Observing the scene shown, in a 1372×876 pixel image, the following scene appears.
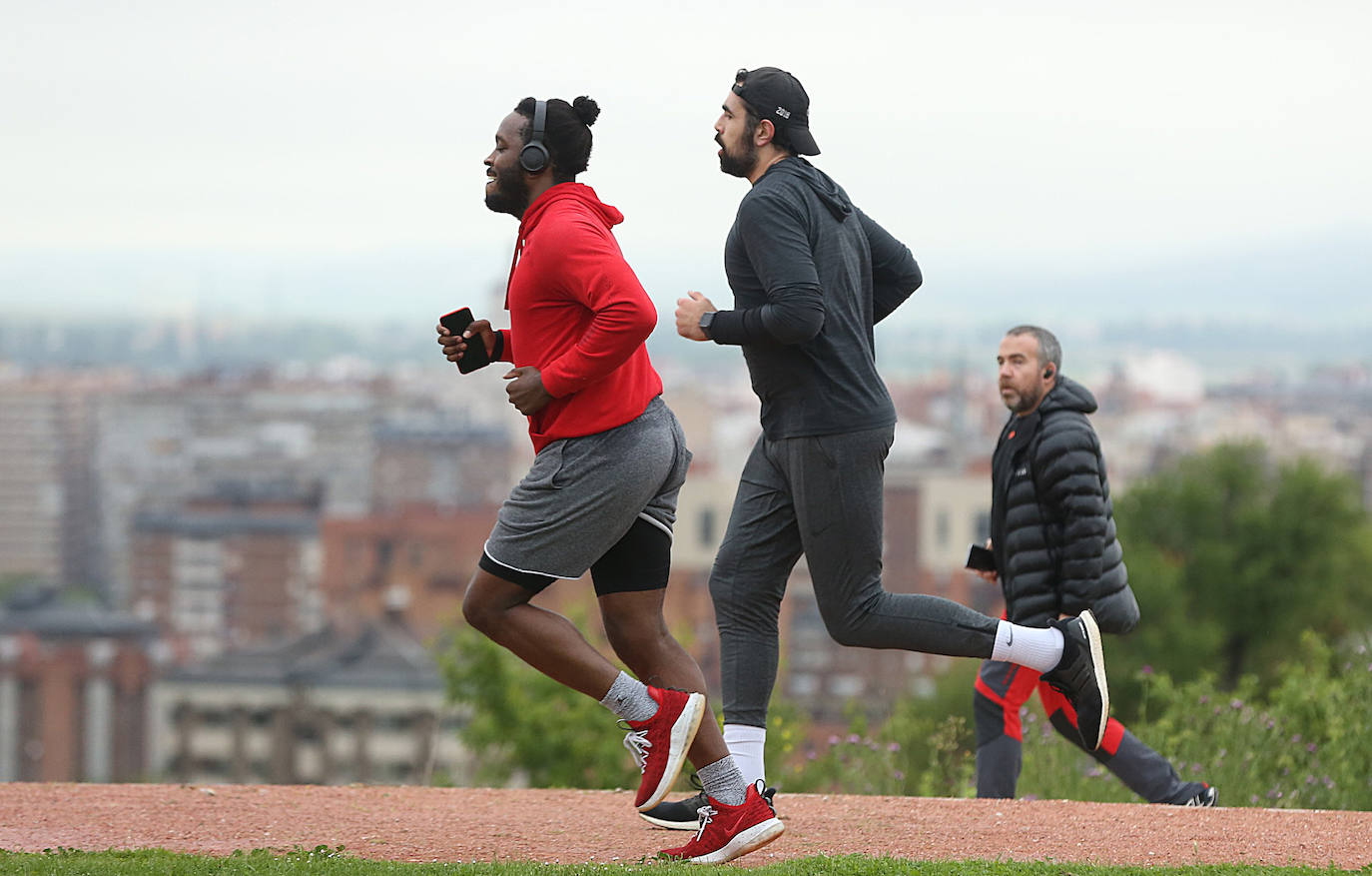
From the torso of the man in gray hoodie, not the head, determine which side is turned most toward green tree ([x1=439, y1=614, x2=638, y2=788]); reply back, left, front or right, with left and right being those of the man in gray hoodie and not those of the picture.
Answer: right

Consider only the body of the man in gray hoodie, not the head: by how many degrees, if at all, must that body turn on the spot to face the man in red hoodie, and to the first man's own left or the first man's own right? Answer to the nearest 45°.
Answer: approximately 45° to the first man's own left

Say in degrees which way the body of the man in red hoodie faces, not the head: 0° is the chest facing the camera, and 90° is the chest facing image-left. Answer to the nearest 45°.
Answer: approximately 90°

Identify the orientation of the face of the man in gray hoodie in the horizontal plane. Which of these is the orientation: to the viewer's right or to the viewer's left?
to the viewer's left

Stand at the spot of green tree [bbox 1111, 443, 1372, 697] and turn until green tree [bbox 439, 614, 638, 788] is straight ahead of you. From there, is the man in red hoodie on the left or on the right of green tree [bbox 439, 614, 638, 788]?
left

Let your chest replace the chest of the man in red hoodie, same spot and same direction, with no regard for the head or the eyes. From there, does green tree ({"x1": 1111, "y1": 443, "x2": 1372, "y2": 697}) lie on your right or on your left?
on your right

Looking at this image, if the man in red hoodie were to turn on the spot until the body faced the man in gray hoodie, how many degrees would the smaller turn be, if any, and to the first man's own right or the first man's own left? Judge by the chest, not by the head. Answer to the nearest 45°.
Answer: approximately 135° to the first man's own right

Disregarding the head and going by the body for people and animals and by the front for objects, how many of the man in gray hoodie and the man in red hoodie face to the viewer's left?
2

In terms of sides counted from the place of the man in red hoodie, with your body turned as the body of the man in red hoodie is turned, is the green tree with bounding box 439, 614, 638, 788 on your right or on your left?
on your right

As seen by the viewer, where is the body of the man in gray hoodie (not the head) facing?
to the viewer's left

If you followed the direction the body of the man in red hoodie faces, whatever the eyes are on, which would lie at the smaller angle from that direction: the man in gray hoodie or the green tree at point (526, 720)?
the green tree

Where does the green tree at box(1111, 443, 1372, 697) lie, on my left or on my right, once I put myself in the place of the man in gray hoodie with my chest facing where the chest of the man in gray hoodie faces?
on my right

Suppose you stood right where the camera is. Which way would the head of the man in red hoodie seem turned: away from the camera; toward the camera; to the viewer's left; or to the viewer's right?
to the viewer's left
